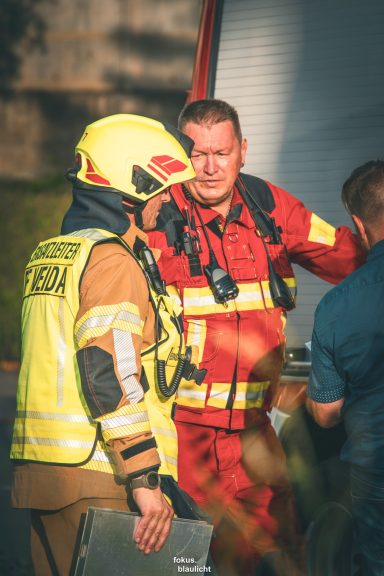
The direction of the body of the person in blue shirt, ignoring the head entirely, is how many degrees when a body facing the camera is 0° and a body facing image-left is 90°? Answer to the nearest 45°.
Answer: approximately 180°

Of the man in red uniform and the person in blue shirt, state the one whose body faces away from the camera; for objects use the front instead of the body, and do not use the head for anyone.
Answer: the person in blue shirt

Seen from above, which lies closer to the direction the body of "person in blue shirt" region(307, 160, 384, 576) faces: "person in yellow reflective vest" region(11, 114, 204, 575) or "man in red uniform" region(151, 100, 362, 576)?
the man in red uniform

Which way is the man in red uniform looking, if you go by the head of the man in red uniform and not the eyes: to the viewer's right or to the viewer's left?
to the viewer's left

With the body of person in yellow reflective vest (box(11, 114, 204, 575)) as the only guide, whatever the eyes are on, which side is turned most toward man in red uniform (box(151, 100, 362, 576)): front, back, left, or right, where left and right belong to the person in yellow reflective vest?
front

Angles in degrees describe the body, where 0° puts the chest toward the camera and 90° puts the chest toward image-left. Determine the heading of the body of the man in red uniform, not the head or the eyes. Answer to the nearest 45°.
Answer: approximately 0°

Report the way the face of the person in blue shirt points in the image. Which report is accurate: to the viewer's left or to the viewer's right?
to the viewer's left

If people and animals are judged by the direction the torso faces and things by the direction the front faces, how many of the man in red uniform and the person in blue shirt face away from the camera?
1

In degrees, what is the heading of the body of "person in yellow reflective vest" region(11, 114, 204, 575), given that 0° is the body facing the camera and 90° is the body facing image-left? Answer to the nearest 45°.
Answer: approximately 225°

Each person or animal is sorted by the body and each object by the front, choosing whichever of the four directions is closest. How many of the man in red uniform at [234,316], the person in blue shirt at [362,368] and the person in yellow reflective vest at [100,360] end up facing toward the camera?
1
